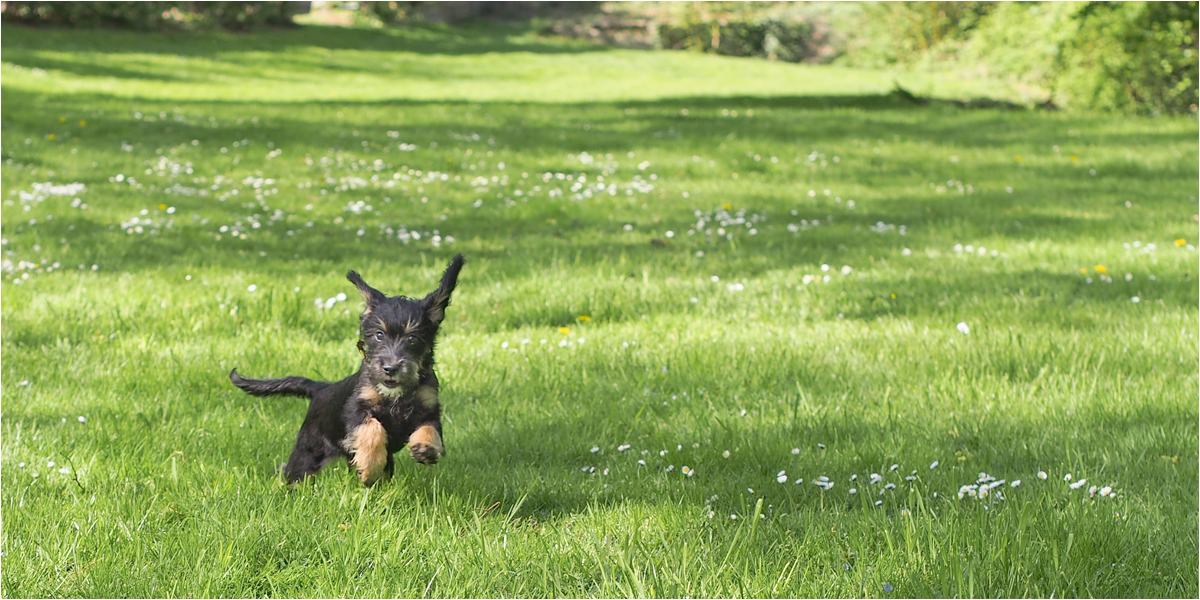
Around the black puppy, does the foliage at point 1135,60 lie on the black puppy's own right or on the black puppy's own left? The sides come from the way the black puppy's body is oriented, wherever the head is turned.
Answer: on the black puppy's own left

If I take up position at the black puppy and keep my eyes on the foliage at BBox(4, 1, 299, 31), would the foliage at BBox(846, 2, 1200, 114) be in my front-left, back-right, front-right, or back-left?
front-right

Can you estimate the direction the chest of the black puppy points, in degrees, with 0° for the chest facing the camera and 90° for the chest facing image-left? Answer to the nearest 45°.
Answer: approximately 315°

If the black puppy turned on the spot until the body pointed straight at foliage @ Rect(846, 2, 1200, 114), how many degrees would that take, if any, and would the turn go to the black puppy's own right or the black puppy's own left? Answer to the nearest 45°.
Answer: approximately 90° to the black puppy's own left

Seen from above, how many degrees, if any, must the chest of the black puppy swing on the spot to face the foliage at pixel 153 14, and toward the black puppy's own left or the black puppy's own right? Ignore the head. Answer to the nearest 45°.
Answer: approximately 135° to the black puppy's own left
